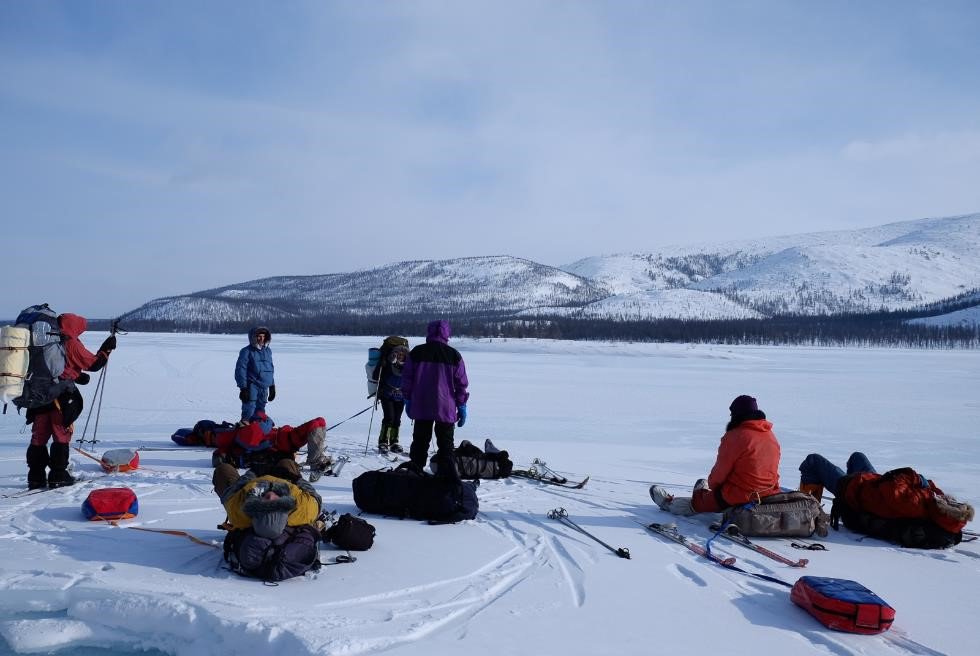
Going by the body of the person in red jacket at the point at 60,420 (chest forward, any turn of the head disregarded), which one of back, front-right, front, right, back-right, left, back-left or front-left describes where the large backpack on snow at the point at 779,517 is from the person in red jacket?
front-right

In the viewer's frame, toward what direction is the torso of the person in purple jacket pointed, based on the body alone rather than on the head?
away from the camera

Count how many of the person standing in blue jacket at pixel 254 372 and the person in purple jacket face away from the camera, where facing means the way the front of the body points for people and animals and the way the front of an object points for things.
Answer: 1

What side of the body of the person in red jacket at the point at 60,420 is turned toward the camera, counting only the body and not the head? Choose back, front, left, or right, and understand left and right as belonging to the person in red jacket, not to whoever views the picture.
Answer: right

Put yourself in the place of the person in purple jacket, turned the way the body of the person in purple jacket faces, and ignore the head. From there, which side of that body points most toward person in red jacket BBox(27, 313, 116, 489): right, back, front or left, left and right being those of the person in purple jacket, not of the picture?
left

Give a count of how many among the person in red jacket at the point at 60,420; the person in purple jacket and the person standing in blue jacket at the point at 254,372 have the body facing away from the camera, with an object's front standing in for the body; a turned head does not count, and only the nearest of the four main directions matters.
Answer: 1

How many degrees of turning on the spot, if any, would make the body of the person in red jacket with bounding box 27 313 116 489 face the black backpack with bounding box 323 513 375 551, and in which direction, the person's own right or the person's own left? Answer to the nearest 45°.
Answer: approximately 45° to the person's own right

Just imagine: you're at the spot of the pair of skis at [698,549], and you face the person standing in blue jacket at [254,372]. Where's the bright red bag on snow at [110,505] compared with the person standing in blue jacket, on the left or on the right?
left

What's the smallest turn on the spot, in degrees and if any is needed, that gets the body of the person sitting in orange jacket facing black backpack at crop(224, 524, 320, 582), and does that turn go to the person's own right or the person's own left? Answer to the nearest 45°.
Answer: approximately 90° to the person's own left

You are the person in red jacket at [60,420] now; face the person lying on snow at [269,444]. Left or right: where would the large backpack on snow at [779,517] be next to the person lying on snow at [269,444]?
right

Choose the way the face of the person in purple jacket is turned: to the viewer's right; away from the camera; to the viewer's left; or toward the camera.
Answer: away from the camera

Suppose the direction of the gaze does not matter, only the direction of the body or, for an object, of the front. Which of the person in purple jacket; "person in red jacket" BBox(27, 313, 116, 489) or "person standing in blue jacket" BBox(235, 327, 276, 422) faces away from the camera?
the person in purple jacket

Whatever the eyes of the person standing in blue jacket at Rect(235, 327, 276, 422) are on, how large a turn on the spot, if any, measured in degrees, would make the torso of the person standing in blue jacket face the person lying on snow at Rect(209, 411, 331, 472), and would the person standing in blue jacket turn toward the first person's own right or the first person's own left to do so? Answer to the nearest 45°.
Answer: approximately 45° to the first person's own right
